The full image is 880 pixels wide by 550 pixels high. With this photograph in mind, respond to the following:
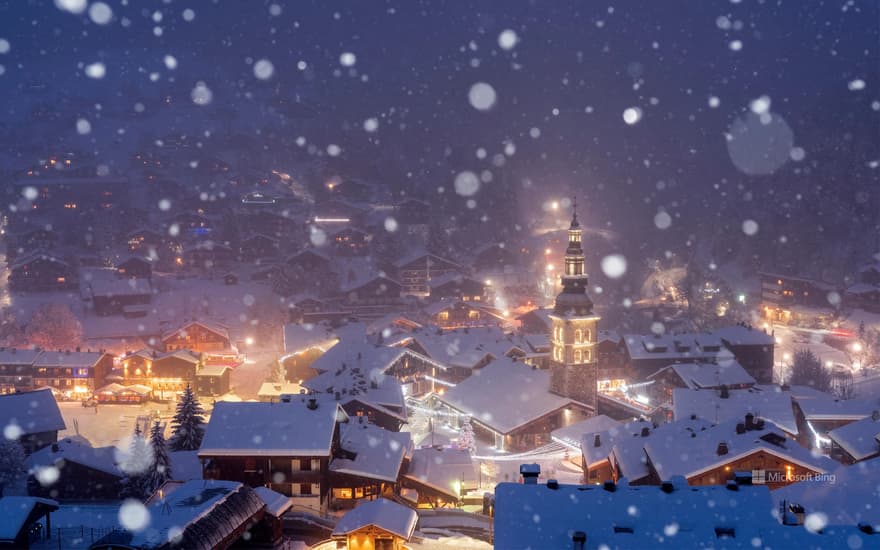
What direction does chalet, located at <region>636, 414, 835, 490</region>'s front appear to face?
toward the camera

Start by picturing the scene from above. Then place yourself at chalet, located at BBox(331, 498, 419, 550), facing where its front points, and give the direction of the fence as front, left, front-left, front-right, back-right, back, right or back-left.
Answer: right

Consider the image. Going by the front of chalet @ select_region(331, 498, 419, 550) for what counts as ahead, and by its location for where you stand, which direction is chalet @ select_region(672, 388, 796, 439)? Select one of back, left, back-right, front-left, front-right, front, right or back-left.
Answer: back-left

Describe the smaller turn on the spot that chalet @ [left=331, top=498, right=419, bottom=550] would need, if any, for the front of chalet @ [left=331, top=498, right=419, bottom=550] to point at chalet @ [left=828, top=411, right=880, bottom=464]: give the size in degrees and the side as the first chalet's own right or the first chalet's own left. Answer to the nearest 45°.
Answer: approximately 135° to the first chalet's own left

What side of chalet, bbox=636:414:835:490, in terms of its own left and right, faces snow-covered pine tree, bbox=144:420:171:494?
right

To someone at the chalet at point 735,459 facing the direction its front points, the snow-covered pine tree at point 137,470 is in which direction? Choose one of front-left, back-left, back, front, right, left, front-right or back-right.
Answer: right

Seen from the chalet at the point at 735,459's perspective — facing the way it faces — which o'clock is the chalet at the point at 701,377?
the chalet at the point at 701,377 is roughly at 6 o'clock from the chalet at the point at 735,459.

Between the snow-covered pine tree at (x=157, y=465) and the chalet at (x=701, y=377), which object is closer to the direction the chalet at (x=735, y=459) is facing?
the snow-covered pine tree

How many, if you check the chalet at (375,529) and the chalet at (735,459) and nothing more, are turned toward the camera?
2

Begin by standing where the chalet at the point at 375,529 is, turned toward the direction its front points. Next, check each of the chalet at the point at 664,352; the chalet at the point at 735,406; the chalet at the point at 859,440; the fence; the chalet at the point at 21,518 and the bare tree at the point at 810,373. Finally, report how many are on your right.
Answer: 2

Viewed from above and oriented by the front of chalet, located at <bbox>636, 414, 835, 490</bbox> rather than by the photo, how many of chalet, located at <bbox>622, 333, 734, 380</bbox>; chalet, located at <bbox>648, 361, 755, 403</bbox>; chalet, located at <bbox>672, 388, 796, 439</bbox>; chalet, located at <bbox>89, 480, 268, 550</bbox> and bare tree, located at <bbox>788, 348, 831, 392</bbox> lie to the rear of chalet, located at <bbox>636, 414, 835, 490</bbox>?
4

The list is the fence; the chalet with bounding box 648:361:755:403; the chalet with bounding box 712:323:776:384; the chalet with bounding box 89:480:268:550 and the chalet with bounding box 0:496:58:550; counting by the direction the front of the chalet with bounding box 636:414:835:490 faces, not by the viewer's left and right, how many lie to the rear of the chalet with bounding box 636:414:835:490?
2

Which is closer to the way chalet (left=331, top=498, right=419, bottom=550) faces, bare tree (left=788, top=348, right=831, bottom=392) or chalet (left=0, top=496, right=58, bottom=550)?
the chalet

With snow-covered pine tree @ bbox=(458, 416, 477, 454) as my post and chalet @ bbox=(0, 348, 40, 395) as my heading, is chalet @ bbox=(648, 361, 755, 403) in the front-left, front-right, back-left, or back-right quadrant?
back-right

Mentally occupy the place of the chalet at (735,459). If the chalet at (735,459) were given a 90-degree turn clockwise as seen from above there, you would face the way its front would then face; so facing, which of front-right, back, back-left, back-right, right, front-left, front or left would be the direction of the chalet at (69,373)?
front

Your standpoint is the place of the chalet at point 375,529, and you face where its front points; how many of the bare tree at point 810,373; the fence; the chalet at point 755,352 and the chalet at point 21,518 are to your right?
2

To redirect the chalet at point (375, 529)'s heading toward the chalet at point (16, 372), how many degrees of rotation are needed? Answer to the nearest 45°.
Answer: approximately 135° to its right

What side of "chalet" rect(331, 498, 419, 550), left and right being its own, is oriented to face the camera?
front

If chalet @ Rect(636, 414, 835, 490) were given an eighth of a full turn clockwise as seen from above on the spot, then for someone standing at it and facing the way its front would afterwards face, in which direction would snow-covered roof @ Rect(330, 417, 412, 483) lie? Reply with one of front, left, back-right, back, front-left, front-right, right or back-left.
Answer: front-right

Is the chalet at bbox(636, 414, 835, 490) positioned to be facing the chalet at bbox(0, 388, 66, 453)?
no

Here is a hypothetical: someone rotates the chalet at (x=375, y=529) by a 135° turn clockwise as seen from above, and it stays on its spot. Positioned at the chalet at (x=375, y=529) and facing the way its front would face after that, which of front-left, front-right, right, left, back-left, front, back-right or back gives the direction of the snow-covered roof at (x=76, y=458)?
front

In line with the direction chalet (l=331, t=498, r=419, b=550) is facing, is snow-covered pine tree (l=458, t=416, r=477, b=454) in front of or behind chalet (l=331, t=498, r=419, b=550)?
behind

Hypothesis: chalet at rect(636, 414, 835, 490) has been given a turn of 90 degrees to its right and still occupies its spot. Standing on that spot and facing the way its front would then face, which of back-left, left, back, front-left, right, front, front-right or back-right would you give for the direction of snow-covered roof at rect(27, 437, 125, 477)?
front

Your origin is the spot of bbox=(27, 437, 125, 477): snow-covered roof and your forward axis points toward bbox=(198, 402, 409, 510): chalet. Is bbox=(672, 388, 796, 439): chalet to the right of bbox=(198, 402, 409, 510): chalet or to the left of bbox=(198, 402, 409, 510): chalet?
left
